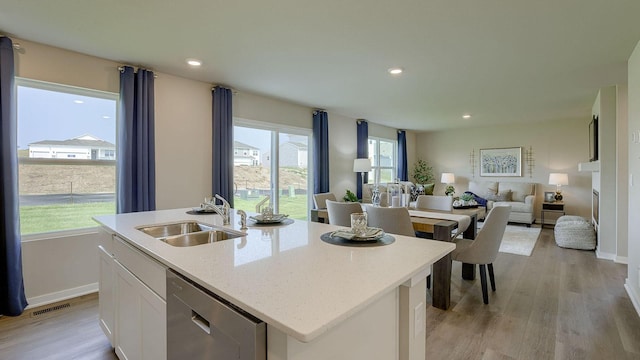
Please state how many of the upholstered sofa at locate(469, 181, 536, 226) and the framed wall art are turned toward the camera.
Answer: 2

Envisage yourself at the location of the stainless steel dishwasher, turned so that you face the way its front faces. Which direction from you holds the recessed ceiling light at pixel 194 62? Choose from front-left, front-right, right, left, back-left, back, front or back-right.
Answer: back-right

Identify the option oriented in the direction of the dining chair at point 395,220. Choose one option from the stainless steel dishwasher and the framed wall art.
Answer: the framed wall art

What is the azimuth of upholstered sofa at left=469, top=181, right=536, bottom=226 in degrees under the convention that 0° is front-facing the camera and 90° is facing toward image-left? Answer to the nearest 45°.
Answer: approximately 0°

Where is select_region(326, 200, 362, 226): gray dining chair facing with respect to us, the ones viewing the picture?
facing away from the viewer and to the right of the viewer

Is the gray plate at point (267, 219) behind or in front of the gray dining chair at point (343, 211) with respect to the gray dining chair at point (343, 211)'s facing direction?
behind

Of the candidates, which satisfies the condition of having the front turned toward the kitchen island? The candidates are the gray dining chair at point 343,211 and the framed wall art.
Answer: the framed wall art

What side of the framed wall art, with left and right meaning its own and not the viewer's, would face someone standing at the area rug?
front

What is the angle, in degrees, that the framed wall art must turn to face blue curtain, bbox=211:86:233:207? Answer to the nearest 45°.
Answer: approximately 45° to its right

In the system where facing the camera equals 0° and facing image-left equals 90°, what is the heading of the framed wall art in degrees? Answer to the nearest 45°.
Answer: approximately 0°

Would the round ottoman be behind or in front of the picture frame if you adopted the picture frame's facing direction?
in front

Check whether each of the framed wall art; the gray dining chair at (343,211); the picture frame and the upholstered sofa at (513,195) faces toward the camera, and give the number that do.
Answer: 3

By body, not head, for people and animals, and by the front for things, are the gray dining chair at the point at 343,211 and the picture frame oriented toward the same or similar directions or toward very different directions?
very different directions
